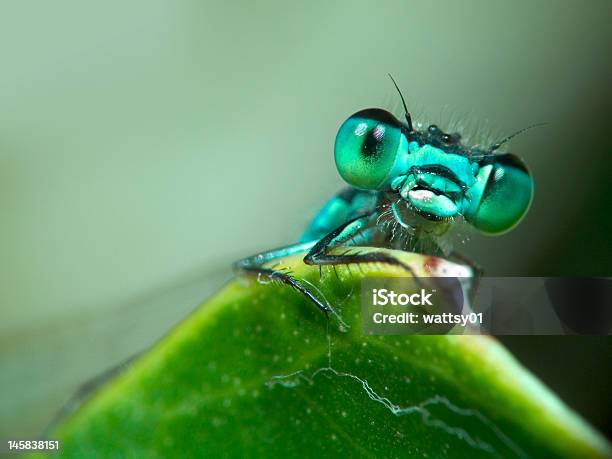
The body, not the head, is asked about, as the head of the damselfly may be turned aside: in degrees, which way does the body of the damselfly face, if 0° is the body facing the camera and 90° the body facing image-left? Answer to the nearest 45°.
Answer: approximately 0°
